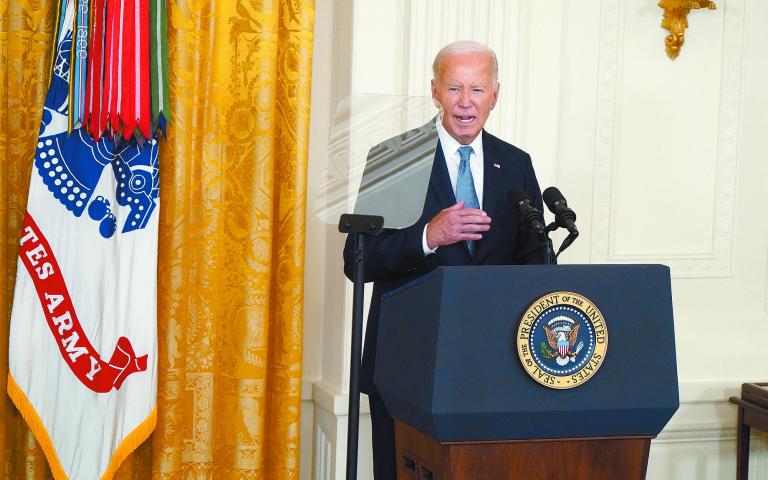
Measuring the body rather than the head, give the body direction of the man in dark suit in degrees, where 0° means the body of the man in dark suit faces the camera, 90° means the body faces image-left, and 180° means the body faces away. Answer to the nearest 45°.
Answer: approximately 0°

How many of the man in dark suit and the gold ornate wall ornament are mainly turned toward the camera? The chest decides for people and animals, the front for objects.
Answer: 2

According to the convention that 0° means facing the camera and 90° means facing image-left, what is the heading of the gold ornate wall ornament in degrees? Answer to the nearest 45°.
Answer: approximately 0°

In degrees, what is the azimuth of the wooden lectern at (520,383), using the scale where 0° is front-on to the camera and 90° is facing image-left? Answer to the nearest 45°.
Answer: approximately 315°

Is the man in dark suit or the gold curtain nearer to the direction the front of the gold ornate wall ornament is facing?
the man in dark suit

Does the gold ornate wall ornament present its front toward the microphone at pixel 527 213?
yes
